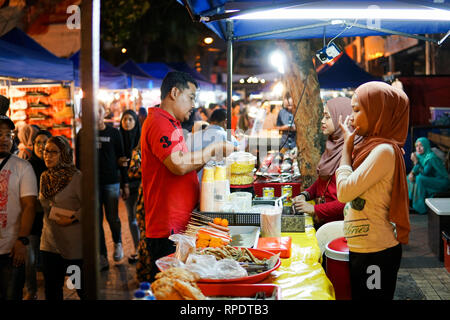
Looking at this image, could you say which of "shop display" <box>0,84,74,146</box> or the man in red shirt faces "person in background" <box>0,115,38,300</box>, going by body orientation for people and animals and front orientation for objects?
the shop display

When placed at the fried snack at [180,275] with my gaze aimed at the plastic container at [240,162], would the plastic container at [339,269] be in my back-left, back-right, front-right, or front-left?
front-right

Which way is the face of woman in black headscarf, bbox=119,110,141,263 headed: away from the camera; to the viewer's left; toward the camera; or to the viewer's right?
toward the camera

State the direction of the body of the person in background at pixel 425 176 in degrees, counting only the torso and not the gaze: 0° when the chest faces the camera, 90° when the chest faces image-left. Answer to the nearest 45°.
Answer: approximately 45°

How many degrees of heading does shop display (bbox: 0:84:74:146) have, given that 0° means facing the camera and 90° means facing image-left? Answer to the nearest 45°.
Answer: approximately 0°

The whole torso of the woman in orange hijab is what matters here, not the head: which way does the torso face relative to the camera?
to the viewer's left

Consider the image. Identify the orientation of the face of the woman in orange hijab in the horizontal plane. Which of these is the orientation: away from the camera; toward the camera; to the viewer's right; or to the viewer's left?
to the viewer's left

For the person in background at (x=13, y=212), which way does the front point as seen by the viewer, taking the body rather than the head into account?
toward the camera

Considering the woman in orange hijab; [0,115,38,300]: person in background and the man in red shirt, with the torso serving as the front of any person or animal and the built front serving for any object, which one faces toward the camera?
the person in background

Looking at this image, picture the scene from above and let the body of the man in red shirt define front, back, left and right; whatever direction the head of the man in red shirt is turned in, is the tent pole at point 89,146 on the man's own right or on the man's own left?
on the man's own right

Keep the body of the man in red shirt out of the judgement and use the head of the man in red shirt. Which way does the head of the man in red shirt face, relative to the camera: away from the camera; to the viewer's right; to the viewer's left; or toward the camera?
to the viewer's right
